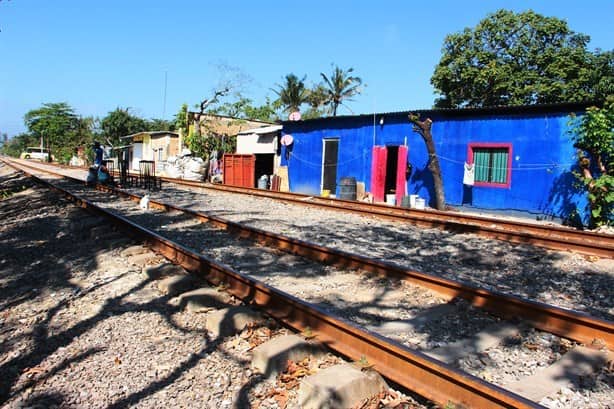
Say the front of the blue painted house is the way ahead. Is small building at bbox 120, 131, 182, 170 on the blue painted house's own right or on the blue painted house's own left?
on the blue painted house's own right

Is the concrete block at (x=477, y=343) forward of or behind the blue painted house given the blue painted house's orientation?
forward

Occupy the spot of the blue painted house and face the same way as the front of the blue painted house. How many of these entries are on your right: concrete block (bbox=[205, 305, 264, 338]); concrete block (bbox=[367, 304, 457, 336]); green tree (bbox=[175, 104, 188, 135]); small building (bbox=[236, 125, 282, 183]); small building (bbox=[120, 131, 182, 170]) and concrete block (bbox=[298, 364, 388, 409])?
3

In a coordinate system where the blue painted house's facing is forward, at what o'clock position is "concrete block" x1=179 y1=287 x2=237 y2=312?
The concrete block is roughly at 11 o'clock from the blue painted house.

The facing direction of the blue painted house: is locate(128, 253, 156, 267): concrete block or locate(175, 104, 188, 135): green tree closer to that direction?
the concrete block

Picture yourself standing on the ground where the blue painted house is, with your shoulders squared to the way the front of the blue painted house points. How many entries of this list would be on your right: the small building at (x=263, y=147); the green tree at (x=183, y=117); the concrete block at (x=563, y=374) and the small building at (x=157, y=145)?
3

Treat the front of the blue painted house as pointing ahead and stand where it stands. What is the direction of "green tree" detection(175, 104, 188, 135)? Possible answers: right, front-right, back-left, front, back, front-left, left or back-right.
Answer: right

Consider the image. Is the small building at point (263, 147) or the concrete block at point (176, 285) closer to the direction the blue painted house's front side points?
the concrete block

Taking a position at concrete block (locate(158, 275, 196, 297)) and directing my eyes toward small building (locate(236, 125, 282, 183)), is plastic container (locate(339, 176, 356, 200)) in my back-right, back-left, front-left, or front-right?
front-right

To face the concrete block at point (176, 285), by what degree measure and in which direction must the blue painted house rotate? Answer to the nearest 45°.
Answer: approximately 45° to its left

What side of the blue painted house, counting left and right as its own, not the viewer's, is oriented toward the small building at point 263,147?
right

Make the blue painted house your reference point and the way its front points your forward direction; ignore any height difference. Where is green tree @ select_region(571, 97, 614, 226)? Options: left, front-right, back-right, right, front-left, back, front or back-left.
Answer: left

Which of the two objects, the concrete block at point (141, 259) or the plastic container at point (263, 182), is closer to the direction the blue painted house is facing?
the concrete block

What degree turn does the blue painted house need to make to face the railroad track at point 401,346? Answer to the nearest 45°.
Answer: approximately 45° to its left

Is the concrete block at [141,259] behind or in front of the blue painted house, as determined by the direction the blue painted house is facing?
in front

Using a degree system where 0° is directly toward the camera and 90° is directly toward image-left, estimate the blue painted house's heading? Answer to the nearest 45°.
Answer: approximately 45°

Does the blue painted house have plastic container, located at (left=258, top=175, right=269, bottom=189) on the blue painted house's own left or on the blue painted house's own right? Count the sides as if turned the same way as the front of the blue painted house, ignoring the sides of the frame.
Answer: on the blue painted house's own right

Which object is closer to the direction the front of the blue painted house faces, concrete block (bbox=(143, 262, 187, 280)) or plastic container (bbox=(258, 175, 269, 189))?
the concrete block

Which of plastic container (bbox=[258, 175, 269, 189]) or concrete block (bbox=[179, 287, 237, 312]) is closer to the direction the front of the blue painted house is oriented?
the concrete block

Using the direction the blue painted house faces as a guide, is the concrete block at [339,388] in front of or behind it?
in front

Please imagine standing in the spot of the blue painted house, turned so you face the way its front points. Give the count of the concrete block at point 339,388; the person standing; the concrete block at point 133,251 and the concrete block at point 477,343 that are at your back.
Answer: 0

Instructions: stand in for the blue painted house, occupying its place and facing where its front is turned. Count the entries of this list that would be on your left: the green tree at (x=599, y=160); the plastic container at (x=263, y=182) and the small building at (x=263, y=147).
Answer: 1
